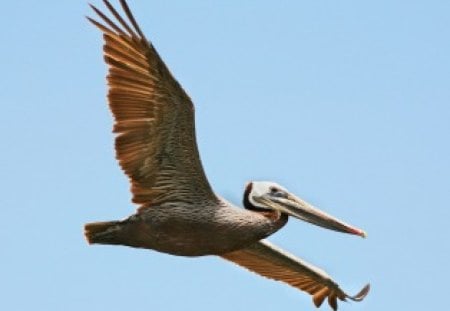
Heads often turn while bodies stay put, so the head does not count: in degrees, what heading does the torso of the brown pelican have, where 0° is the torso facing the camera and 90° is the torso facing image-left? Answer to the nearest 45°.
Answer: approximately 270°
